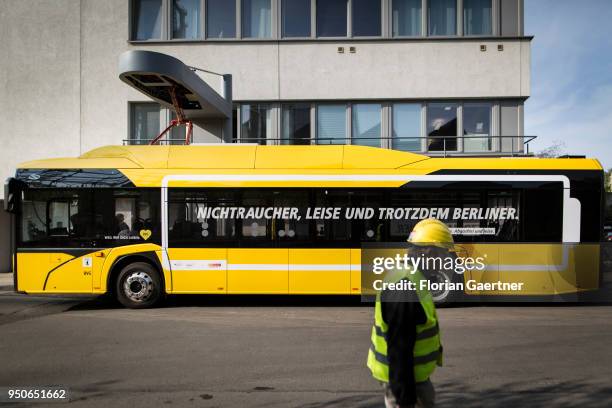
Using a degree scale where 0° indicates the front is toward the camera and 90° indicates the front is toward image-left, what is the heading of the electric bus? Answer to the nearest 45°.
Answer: approximately 90°

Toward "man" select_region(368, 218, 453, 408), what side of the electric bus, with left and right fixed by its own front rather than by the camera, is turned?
left
